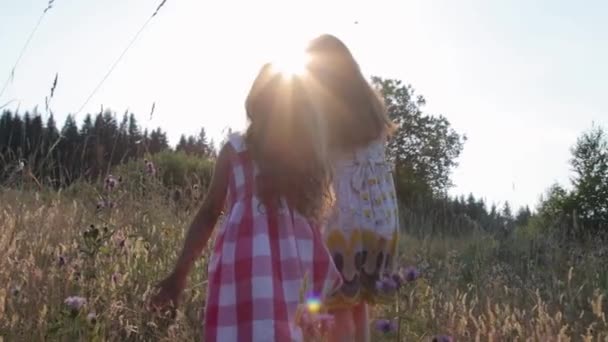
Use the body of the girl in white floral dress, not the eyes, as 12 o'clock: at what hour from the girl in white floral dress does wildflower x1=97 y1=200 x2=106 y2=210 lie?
The wildflower is roughly at 10 o'clock from the girl in white floral dress.

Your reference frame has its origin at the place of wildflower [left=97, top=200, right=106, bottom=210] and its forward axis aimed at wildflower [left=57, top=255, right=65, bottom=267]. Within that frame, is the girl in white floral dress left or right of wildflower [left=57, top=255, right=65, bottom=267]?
left

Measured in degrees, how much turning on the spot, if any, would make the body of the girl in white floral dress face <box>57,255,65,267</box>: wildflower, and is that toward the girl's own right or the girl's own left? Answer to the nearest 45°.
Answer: approximately 90° to the girl's own left

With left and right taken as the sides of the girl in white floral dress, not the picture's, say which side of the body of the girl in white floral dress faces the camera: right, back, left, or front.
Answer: back

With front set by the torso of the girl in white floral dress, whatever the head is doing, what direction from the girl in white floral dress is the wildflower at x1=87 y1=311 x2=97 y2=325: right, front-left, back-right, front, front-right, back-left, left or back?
back-left

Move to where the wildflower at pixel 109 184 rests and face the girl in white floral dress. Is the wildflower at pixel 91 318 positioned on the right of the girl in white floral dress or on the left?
right

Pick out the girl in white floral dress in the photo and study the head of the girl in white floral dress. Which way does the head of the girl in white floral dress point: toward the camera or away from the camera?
away from the camera

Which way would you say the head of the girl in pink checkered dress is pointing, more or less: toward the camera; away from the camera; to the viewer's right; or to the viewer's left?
away from the camera

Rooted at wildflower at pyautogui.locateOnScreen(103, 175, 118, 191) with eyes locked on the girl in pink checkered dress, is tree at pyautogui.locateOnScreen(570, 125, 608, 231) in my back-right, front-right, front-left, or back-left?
back-left
